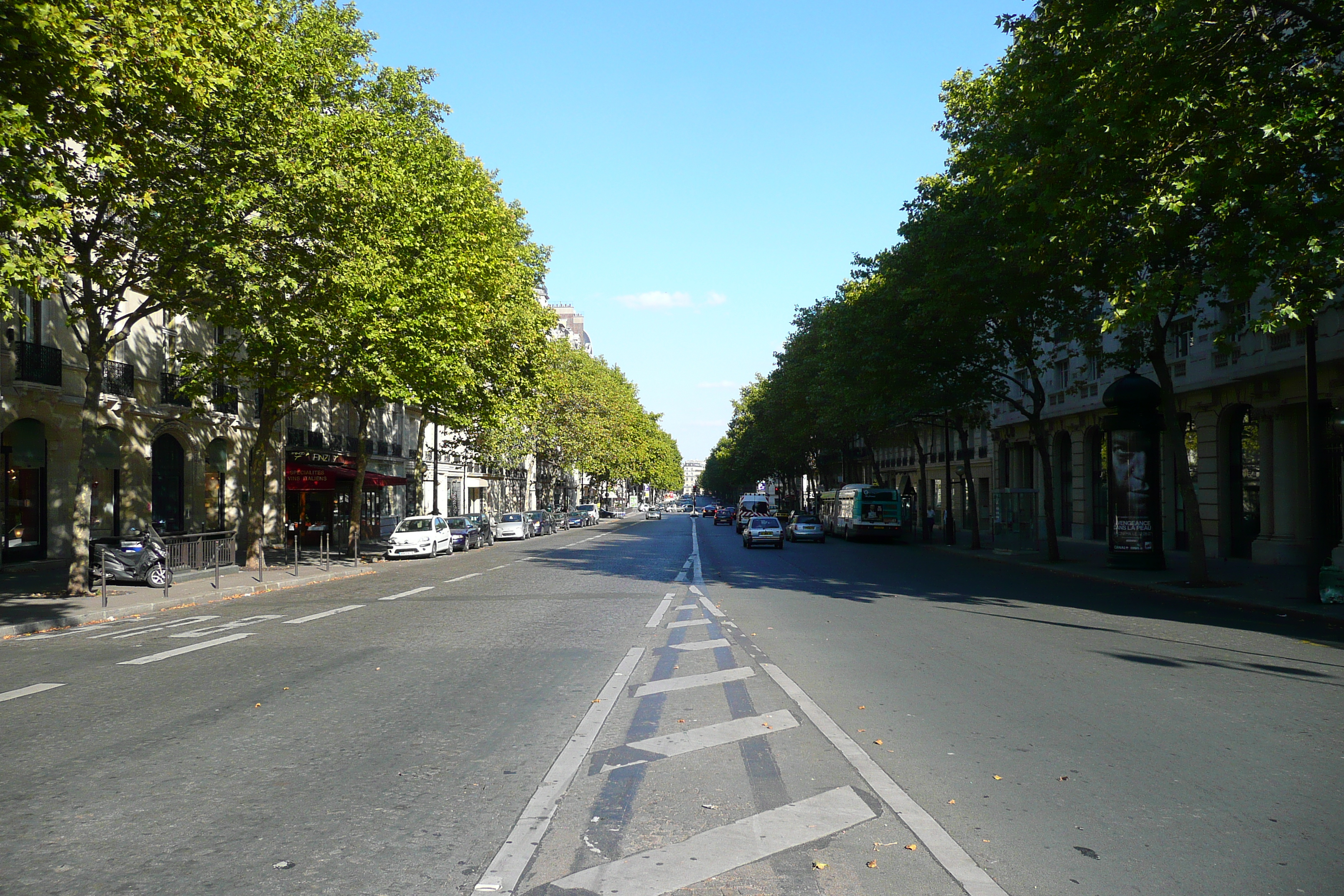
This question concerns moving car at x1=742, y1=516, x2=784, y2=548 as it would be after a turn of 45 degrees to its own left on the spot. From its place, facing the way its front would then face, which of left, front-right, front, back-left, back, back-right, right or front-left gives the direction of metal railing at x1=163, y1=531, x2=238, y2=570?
left

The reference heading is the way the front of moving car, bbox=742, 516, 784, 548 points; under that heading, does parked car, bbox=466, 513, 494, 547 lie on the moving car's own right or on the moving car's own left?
on the moving car's own left

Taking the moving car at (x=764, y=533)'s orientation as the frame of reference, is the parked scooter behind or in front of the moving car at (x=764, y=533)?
behind

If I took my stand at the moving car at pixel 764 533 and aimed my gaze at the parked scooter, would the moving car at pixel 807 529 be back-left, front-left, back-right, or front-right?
back-right

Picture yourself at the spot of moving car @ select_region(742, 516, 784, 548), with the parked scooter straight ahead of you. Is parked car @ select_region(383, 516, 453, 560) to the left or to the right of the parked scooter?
right

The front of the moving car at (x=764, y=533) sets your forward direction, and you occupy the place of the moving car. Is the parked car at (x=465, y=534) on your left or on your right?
on your left

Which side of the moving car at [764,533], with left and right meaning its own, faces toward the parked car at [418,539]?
left

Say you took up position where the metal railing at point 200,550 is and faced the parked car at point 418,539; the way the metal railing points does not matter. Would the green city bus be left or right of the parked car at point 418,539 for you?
right

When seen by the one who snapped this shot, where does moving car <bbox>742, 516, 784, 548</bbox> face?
facing away from the viewer
